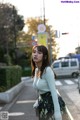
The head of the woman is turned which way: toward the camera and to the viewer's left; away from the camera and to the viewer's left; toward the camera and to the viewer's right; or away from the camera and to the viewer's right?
toward the camera and to the viewer's left

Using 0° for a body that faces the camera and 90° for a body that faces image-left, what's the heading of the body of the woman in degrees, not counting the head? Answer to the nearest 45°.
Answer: approximately 45°

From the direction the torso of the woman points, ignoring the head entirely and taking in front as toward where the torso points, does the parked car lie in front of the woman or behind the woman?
behind

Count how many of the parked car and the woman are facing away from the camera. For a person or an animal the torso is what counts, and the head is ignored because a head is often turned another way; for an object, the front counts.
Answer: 0
